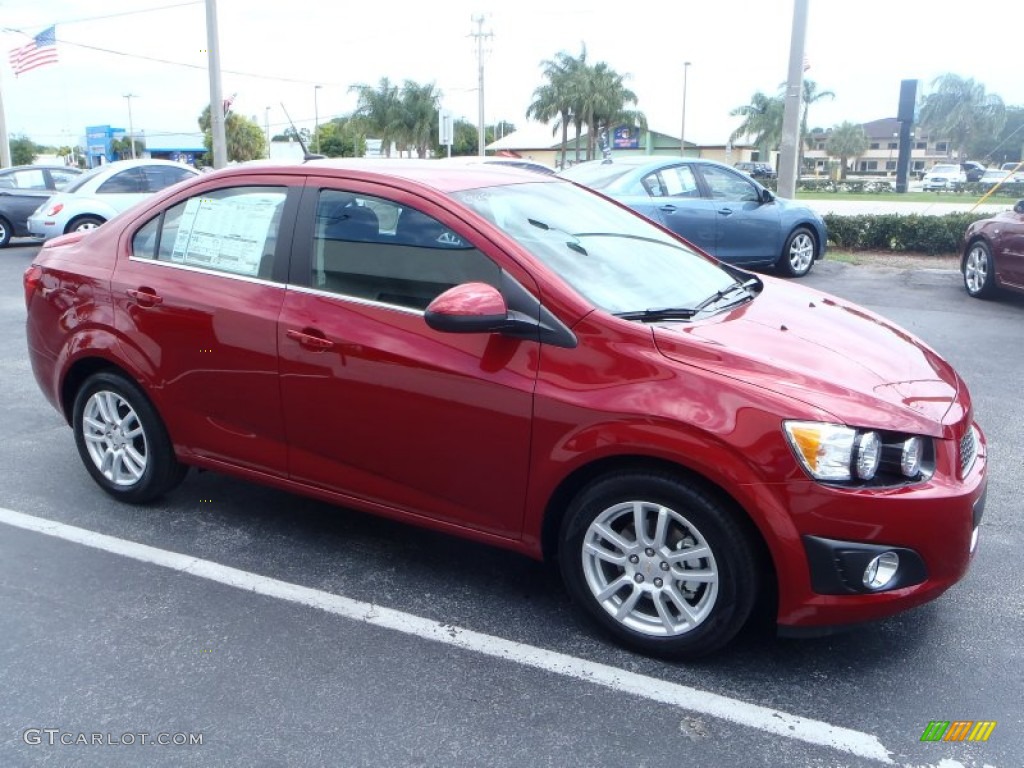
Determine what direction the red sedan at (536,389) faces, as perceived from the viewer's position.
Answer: facing the viewer and to the right of the viewer

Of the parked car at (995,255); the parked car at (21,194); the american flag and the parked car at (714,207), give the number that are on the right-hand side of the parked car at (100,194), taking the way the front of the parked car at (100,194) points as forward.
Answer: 2

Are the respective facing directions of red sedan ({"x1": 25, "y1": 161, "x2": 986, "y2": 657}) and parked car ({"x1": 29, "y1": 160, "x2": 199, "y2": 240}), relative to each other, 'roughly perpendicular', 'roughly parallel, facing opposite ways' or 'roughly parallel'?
roughly perpendicular

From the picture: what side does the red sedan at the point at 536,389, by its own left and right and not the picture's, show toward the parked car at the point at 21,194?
back

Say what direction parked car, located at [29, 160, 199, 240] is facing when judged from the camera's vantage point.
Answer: facing away from the viewer and to the right of the viewer

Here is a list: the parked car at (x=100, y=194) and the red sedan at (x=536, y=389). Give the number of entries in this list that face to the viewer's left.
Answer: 0

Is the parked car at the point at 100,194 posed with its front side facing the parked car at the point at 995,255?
no

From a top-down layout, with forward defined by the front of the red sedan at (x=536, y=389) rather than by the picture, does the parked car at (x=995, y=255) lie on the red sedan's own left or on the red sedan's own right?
on the red sedan's own left

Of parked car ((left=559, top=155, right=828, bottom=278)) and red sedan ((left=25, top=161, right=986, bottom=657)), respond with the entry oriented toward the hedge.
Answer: the parked car

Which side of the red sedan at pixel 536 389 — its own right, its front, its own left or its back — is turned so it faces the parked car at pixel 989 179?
left

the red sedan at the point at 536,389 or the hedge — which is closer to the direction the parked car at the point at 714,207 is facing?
the hedge

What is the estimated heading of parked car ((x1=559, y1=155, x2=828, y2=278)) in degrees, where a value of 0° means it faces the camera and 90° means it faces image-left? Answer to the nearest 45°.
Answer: approximately 225°
